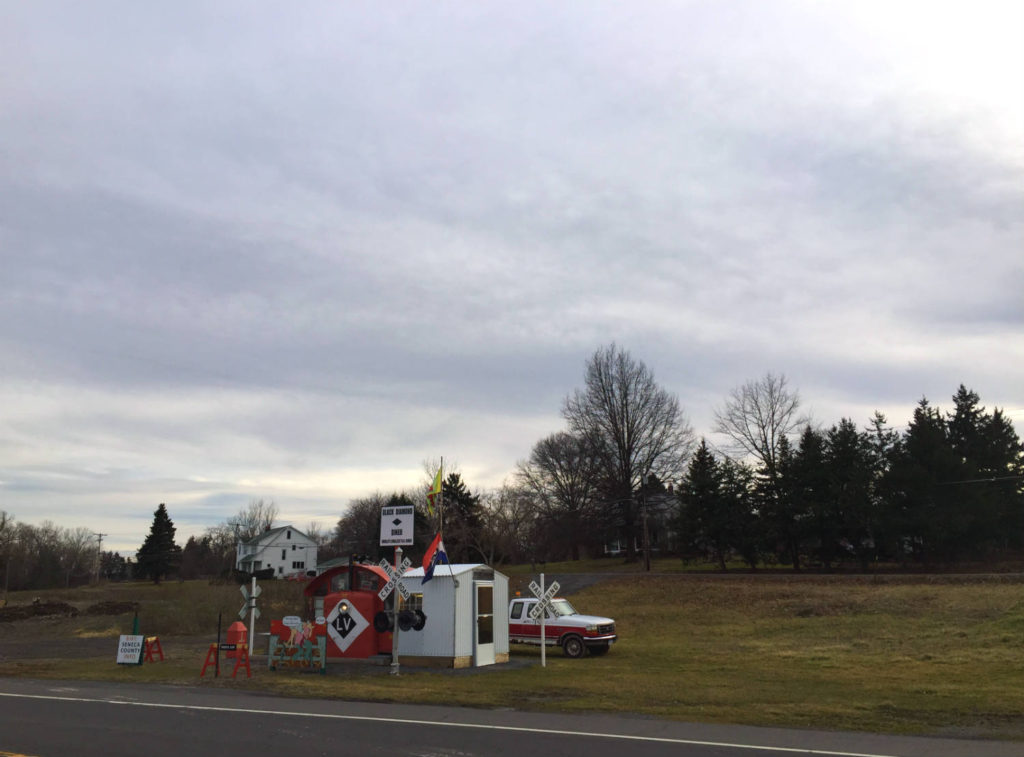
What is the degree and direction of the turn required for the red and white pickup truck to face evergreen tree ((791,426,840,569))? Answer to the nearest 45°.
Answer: approximately 90° to its left

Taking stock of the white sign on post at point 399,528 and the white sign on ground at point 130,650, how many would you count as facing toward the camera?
2

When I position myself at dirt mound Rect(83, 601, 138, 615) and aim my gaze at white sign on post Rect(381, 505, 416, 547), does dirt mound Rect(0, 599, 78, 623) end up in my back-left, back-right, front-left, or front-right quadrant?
back-right

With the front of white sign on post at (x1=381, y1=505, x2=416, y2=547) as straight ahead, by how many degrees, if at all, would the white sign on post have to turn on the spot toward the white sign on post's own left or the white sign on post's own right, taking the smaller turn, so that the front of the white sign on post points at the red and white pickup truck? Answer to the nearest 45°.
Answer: approximately 135° to the white sign on post's own left

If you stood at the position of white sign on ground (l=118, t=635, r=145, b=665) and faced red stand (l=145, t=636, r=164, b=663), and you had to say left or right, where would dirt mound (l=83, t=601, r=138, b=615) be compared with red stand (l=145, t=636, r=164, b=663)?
left

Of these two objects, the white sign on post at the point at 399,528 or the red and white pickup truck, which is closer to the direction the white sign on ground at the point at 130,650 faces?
the white sign on post

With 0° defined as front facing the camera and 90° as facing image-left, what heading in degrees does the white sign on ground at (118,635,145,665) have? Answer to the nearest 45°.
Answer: approximately 0°

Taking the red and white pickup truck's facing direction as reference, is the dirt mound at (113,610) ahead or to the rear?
to the rear

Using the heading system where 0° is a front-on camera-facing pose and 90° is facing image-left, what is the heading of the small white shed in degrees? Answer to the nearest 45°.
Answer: approximately 315°
